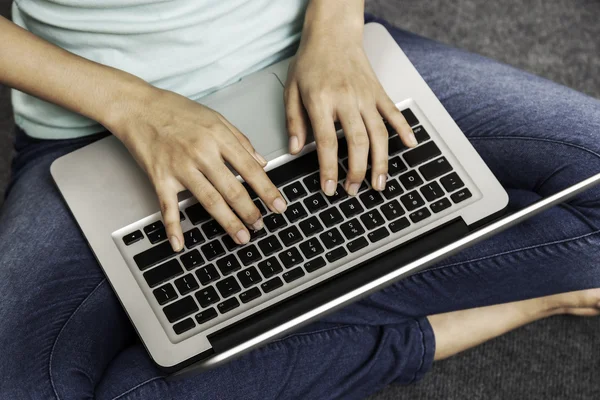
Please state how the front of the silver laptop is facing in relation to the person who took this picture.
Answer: facing away from the viewer and to the left of the viewer
